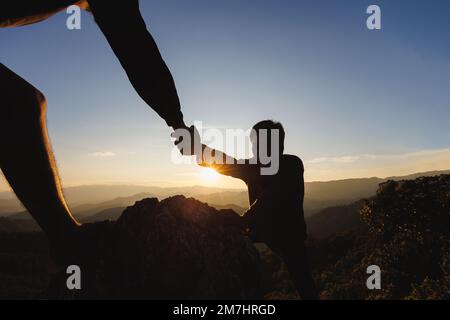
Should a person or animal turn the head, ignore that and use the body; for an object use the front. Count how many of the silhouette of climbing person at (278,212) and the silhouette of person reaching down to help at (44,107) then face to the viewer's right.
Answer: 1

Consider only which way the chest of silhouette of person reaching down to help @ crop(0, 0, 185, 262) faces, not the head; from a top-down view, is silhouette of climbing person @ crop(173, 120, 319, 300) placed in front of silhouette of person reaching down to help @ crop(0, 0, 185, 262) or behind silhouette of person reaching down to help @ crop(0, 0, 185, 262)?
in front

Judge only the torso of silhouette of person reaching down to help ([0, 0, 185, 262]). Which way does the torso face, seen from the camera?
to the viewer's right

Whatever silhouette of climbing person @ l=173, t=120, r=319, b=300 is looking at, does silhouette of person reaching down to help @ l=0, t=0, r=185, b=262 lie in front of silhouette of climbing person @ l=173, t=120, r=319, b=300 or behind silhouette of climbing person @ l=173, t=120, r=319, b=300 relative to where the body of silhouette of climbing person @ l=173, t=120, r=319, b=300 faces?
in front

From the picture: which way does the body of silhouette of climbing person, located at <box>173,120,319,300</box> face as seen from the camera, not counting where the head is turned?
to the viewer's left

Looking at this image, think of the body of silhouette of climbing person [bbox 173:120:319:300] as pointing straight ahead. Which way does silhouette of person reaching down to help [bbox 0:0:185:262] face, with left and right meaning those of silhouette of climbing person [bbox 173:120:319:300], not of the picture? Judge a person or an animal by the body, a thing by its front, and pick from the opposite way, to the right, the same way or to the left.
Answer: the opposite way
